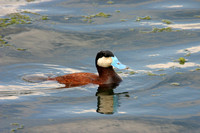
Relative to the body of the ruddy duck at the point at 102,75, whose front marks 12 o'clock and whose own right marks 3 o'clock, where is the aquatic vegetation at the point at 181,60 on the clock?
The aquatic vegetation is roughly at 11 o'clock from the ruddy duck.

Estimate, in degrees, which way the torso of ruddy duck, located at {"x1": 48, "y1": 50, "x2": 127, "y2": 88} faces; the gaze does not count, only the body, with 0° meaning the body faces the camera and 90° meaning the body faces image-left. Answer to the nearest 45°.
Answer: approximately 270°

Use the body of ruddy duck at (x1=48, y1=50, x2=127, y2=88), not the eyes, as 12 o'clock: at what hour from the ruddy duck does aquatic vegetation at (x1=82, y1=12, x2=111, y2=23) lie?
The aquatic vegetation is roughly at 9 o'clock from the ruddy duck.

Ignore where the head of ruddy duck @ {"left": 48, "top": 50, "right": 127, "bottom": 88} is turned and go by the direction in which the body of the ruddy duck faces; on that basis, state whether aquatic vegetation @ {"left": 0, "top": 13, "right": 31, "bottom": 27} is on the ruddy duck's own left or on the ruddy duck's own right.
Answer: on the ruddy duck's own left
